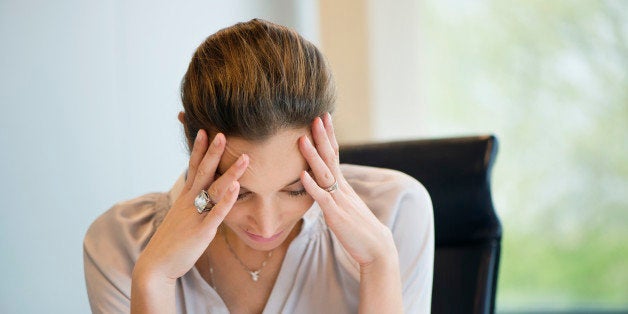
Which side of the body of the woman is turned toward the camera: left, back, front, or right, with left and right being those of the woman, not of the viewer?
front
